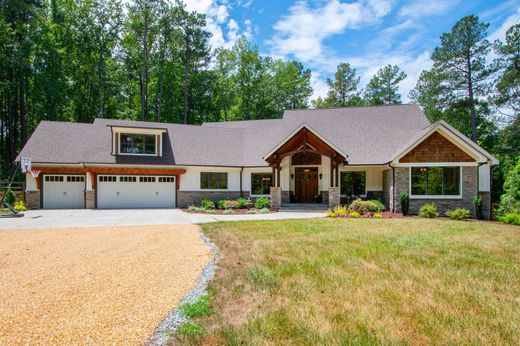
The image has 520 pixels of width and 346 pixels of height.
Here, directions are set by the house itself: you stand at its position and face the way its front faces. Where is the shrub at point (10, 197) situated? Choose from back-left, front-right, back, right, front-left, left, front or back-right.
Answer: right

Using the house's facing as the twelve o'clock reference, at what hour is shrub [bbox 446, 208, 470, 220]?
The shrub is roughly at 10 o'clock from the house.

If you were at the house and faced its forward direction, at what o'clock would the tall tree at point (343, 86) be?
The tall tree is roughly at 7 o'clock from the house.

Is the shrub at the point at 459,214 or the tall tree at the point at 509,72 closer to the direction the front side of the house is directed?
the shrub

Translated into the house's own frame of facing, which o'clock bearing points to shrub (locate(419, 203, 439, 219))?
The shrub is roughly at 10 o'clock from the house.

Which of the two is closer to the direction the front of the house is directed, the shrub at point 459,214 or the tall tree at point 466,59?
the shrub

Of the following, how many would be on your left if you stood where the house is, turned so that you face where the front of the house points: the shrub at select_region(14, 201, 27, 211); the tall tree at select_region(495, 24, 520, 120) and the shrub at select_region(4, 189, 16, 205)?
1

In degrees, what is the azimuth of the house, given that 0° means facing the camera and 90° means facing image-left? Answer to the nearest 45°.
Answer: approximately 0°

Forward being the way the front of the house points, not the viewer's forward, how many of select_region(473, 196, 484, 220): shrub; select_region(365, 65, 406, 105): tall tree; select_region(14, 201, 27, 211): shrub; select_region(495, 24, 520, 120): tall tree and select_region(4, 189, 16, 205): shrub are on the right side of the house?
2

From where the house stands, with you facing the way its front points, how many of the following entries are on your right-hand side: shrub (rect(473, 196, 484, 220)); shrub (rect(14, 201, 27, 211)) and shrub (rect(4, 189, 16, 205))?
2

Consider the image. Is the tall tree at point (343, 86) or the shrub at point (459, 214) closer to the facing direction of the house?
the shrub

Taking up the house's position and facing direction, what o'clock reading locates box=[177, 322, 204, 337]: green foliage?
The green foliage is roughly at 12 o'clock from the house.

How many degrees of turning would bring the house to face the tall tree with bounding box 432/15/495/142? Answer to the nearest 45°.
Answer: approximately 90° to its left
